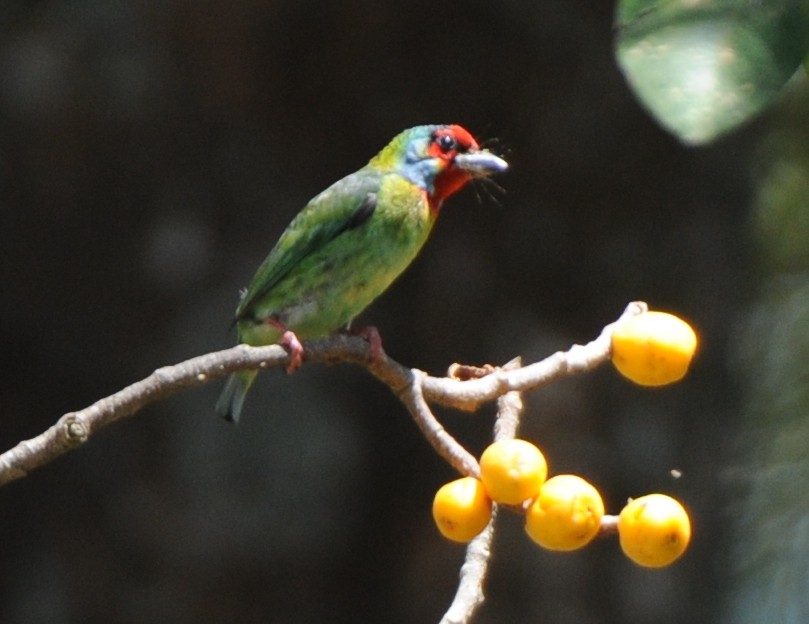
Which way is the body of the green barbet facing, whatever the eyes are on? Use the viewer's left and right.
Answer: facing to the right of the viewer
